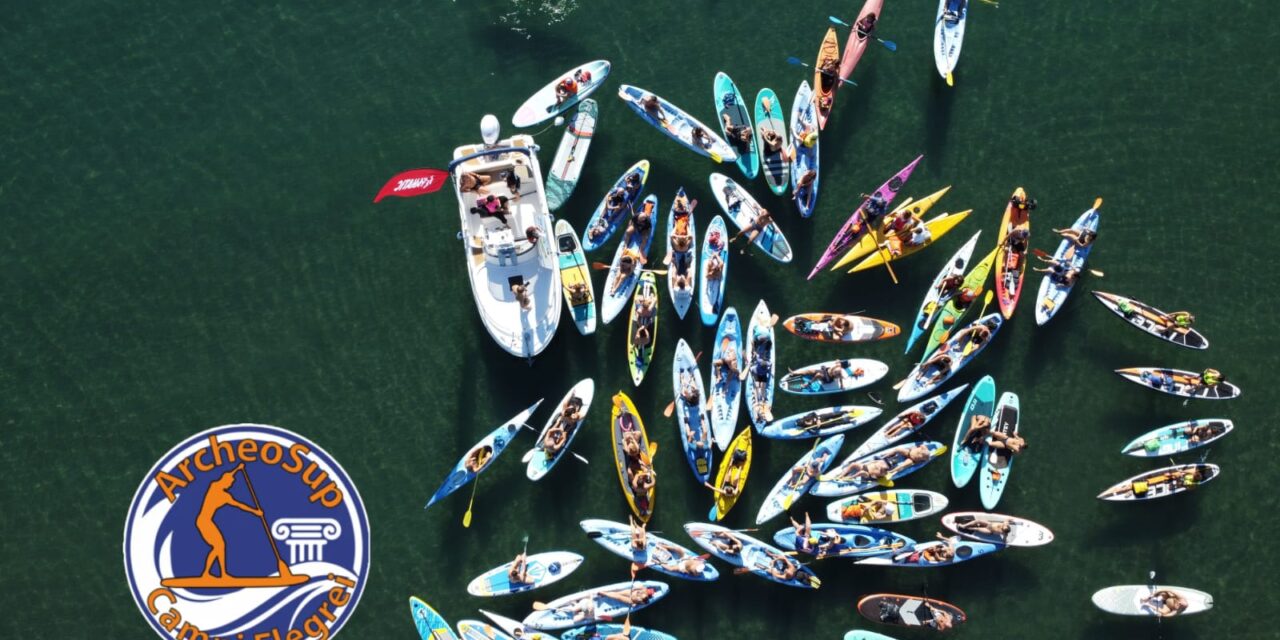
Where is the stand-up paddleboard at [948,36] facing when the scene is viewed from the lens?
facing the viewer

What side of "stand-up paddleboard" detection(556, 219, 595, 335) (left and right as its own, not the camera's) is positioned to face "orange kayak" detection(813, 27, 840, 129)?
right

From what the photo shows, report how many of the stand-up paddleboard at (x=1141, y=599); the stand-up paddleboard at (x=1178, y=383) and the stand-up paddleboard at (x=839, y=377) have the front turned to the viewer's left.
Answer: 2

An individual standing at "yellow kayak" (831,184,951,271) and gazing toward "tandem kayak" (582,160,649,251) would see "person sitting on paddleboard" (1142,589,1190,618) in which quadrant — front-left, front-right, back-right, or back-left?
back-left

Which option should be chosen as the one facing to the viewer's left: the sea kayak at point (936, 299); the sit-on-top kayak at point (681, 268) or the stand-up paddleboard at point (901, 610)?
the stand-up paddleboard at point (901, 610)

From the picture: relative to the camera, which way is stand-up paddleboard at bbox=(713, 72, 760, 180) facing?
away from the camera

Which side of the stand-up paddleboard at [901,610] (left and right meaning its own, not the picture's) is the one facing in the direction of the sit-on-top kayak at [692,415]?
front
